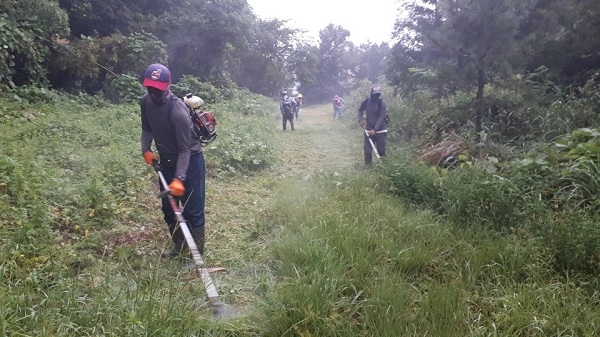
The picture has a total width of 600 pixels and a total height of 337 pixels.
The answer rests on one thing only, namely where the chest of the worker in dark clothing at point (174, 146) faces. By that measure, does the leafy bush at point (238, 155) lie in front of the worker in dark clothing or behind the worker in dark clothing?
behind

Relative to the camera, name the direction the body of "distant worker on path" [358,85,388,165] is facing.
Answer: toward the camera

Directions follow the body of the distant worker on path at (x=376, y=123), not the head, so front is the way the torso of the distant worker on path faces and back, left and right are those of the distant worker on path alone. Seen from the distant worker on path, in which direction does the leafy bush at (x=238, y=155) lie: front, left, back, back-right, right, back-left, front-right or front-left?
right

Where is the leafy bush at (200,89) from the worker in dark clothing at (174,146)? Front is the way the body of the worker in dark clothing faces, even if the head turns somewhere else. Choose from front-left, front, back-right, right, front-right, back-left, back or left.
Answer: back-right

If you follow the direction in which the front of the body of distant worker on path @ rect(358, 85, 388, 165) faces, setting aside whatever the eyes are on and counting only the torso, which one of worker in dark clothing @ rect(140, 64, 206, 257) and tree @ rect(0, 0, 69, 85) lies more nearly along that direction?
the worker in dark clothing

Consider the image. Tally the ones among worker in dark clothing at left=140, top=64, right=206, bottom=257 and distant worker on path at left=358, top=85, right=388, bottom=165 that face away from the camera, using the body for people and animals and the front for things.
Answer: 0

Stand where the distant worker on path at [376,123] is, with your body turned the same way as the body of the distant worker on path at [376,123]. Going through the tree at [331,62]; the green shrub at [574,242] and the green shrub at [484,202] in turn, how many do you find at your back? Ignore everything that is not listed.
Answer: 1

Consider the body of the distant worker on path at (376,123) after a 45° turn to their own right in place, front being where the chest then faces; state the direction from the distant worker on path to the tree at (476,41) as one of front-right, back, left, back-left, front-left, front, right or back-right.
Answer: back-left

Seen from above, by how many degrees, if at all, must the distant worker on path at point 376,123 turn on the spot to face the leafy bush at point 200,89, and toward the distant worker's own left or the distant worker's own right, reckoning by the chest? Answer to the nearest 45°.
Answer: approximately 135° to the distant worker's own right

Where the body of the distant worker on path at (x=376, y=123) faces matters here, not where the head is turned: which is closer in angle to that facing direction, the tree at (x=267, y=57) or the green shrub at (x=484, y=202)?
the green shrub

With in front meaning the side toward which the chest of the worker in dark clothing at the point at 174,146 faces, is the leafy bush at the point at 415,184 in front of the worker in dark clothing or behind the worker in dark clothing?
behind
